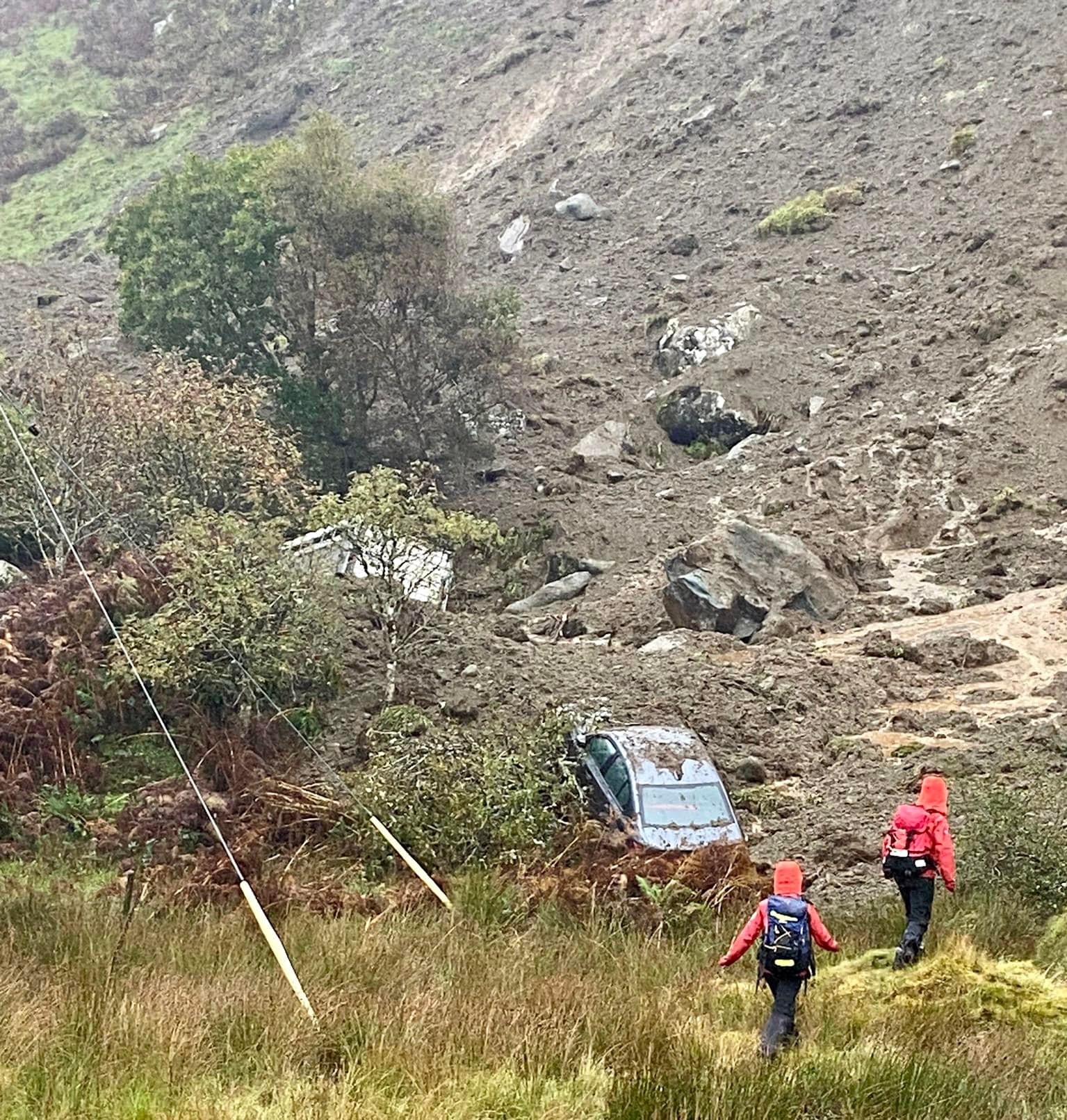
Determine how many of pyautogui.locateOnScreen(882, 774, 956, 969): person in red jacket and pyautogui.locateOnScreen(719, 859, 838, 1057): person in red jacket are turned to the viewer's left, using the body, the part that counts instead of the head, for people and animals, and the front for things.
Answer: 0

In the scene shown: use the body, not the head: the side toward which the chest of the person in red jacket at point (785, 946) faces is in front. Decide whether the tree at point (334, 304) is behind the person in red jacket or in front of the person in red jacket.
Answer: in front

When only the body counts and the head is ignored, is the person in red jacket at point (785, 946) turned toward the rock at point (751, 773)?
yes

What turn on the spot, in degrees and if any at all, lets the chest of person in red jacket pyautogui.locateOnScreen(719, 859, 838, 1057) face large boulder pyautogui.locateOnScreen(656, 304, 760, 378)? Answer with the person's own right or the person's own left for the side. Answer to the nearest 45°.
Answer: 0° — they already face it

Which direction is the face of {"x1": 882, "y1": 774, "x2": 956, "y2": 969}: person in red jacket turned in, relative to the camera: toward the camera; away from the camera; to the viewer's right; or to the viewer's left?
away from the camera

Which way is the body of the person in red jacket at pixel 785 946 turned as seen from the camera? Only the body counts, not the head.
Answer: away from the camera

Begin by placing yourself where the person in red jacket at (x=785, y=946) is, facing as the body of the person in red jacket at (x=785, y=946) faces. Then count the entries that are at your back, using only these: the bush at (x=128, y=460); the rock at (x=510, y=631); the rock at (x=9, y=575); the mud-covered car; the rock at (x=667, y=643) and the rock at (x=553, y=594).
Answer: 0

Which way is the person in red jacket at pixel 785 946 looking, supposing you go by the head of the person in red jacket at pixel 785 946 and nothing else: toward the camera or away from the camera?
away from the camera

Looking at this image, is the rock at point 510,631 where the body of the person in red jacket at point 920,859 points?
no

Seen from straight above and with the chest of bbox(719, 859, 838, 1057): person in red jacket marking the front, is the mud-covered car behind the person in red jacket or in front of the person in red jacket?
in front

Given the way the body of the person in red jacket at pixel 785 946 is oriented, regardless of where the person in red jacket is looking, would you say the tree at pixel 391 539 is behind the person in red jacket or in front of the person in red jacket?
in front

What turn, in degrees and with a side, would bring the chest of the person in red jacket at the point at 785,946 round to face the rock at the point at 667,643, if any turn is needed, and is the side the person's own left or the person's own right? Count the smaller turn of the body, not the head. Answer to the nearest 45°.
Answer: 0° — they already face it

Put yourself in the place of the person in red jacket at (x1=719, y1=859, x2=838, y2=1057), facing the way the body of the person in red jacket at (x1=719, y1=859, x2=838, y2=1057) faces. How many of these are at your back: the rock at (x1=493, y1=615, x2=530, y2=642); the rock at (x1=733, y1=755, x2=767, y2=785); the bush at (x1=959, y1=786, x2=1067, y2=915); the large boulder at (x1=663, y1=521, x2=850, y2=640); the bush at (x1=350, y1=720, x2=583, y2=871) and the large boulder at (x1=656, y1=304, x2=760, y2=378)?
0

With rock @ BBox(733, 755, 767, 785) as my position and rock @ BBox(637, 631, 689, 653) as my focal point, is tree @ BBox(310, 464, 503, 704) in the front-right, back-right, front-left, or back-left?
front-left

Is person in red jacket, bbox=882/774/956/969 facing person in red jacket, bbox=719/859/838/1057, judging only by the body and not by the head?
no

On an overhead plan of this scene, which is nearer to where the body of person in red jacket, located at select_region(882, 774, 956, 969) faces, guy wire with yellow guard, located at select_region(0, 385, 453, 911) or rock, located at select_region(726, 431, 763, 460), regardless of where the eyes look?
the rock

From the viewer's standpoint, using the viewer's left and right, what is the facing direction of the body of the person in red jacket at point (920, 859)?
facing away from the viewer and to the right of the viewer
